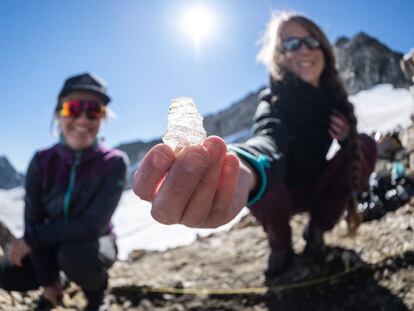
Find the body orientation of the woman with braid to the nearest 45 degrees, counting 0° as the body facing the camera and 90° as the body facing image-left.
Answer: approximately 0°
